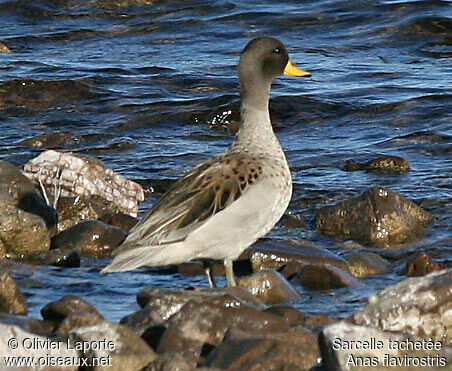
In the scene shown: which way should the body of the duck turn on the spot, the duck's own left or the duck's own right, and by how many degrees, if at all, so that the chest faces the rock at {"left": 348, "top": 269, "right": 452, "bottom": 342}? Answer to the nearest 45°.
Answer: approximately 45° to the duck's own right

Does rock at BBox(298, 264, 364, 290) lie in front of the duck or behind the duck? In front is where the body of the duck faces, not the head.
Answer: in front

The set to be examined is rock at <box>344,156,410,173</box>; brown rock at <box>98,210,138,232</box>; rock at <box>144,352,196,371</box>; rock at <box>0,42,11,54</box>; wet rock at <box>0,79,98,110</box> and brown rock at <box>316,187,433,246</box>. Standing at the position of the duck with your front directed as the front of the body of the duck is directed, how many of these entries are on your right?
1

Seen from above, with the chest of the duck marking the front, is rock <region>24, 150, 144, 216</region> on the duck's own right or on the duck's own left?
on the duck's own left

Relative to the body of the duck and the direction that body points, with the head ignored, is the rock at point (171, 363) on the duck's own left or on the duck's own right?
on the duck's own right

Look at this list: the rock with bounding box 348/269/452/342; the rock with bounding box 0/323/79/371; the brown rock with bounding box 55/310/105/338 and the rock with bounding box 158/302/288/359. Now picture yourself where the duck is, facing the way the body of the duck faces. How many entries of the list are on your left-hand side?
0

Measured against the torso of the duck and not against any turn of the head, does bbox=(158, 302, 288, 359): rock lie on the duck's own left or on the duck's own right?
on the duck's own right

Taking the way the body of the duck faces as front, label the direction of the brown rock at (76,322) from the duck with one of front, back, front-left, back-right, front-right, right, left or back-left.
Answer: back-right

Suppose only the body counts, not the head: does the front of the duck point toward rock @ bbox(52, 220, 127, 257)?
no

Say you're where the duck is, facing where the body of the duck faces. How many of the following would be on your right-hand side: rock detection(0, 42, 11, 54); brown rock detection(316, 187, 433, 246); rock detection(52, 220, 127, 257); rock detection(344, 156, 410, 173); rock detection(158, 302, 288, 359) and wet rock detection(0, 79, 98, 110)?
1

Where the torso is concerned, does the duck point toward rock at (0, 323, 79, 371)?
no

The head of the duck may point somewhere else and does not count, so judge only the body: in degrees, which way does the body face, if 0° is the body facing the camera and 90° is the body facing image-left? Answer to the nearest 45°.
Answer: approximately 270°

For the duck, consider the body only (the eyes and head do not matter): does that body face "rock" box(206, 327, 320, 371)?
no

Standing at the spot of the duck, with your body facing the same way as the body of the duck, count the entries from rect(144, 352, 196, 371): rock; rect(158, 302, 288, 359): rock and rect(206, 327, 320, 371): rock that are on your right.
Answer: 3

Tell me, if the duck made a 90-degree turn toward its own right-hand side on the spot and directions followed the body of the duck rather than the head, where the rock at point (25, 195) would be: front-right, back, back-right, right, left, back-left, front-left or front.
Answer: back-right

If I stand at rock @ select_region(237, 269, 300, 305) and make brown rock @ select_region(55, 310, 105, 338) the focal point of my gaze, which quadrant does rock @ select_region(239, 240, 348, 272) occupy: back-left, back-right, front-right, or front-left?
back-right
